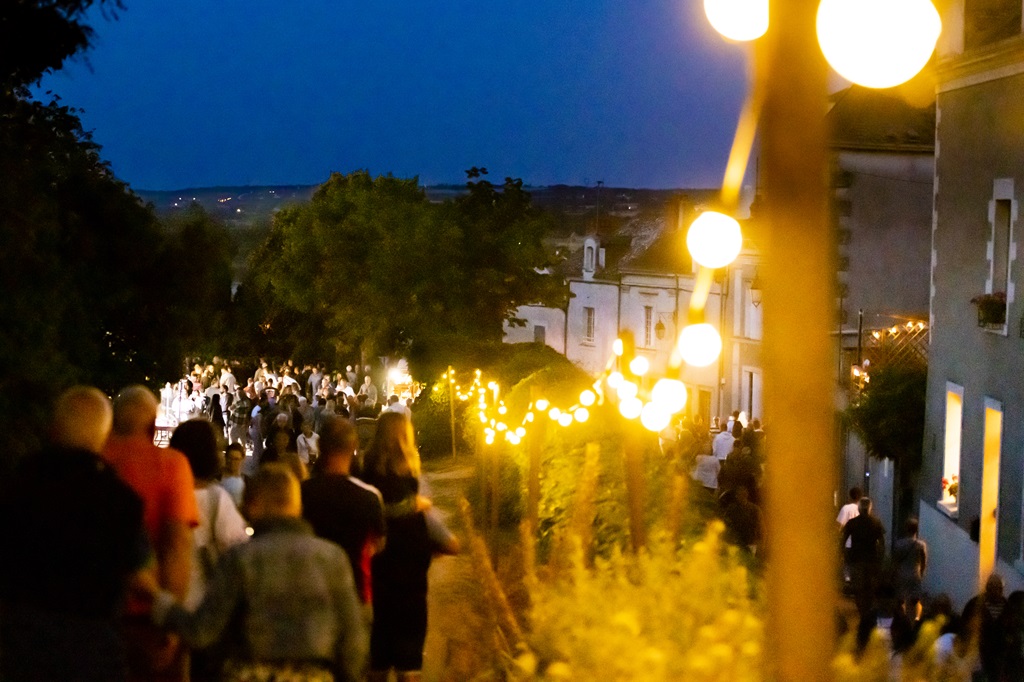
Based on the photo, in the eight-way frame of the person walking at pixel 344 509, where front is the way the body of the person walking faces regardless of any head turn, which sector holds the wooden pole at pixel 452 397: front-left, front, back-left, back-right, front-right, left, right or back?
front

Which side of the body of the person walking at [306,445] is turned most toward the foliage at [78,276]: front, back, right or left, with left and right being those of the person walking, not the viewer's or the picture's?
right

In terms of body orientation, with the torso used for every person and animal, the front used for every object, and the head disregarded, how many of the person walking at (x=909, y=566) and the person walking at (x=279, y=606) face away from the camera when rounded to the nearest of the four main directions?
2

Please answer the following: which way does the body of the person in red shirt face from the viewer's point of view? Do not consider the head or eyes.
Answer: away from the camera

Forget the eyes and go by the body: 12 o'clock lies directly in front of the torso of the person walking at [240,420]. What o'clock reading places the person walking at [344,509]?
the person walking at [344,509] is roughly at 6 o'clock from the person walking at [240,420].

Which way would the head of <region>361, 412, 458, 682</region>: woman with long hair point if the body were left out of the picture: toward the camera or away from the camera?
away from the camera

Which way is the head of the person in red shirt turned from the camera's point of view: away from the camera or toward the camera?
away from the camera
